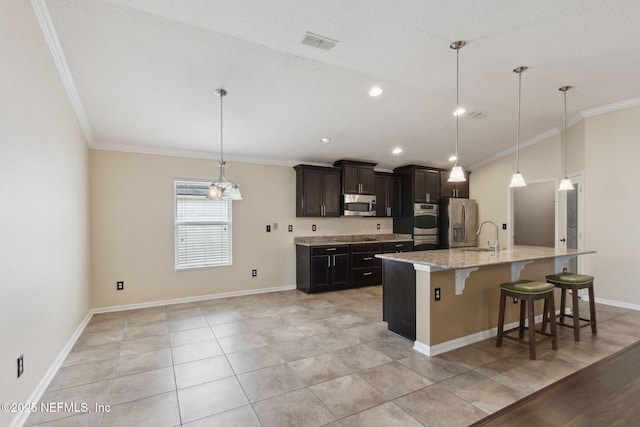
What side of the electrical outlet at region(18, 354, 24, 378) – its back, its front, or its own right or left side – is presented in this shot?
right

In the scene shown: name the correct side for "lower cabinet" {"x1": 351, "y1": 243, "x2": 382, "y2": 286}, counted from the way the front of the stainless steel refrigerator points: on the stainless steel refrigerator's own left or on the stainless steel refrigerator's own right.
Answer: on the stainless steel refrigerator's own right

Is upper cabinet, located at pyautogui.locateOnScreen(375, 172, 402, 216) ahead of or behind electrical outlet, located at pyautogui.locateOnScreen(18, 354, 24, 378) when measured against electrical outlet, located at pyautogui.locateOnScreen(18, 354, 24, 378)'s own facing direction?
ahead

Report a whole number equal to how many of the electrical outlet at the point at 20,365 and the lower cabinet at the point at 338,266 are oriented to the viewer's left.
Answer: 0

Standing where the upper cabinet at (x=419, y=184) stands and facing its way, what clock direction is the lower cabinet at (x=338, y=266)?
The lower cabinet is roughly at 3 o'clock from the upper cabinet.

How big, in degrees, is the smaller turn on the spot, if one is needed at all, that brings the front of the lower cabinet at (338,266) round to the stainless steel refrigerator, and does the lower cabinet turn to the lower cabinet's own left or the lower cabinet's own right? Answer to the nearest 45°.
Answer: approximately 90° to the lower cabinet's own left

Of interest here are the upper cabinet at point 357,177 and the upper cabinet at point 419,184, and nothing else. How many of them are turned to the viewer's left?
0

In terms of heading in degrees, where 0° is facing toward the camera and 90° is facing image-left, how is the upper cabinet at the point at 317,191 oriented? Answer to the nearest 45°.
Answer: approximately 315°

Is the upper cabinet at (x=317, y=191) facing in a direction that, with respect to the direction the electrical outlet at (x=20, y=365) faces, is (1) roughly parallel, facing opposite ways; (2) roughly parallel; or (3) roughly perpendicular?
roughly perpendicular

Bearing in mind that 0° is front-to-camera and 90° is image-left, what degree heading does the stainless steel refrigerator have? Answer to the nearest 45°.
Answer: approximately 315°

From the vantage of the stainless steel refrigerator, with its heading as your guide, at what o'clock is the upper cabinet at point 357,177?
The upper cabinet is roughly at 3 o'clock from the stainless steel refrigerator.
